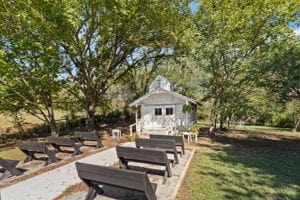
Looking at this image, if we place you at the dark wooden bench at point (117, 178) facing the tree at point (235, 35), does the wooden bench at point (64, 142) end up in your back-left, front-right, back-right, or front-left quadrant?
front-left

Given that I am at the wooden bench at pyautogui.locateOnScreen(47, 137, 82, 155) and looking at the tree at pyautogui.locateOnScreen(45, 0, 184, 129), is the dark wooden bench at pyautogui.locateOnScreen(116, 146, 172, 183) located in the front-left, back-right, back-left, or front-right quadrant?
back-right

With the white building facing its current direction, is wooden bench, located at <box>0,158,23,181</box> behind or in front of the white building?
in front

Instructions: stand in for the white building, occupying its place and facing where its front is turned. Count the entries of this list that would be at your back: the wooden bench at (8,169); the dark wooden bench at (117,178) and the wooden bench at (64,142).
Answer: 0

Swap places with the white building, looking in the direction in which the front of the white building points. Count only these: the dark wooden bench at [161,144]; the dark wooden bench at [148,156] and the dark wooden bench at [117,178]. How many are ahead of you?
3

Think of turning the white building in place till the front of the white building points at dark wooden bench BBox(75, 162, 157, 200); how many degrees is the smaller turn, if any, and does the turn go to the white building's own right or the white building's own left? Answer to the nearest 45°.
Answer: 0° — it already faces it

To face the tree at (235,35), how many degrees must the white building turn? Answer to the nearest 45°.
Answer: approximately 45° to its left

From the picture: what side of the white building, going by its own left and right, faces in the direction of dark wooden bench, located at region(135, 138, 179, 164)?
front

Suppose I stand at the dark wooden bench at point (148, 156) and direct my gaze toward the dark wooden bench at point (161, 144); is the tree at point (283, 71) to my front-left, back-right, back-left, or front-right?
front-right

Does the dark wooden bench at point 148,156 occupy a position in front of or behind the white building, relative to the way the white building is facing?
in front

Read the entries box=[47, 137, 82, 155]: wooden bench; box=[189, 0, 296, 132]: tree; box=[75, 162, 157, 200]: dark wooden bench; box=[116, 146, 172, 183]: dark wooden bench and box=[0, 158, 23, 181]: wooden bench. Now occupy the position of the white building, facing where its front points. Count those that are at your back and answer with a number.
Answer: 0

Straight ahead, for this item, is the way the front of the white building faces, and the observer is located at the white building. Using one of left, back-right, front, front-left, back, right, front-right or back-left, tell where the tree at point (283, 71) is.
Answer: front-left

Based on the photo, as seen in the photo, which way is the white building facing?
toward the camera

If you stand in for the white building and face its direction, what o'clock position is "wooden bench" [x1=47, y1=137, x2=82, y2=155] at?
The wooden bench is roughly at 1 o'clock from the white building.
